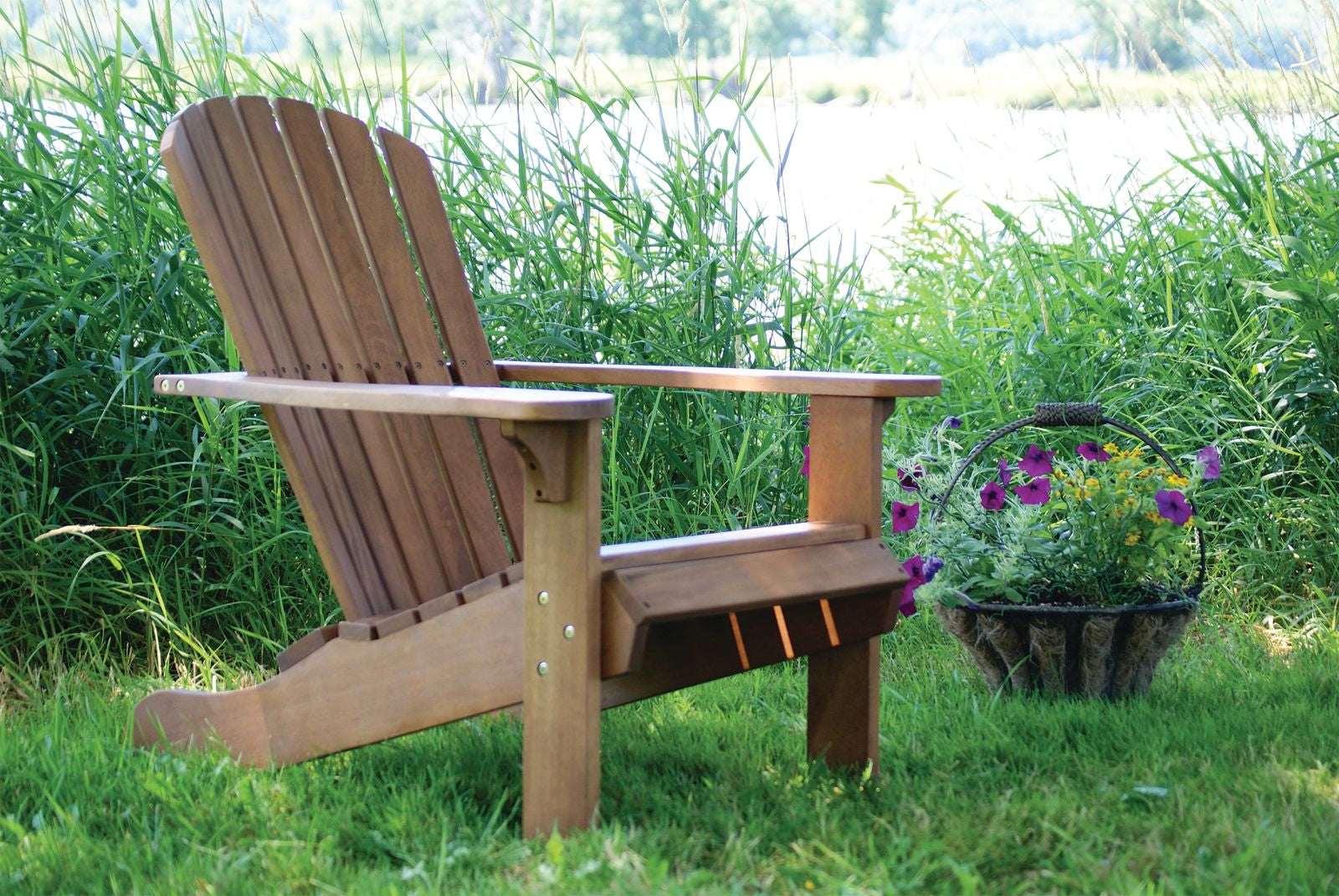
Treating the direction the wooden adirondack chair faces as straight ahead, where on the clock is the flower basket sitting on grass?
The flower basket sitting on grass is roughly at 10 o'clock from the wooden adirondack chair.

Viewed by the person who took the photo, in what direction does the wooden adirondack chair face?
facing the viewer and to the right of the viewer
